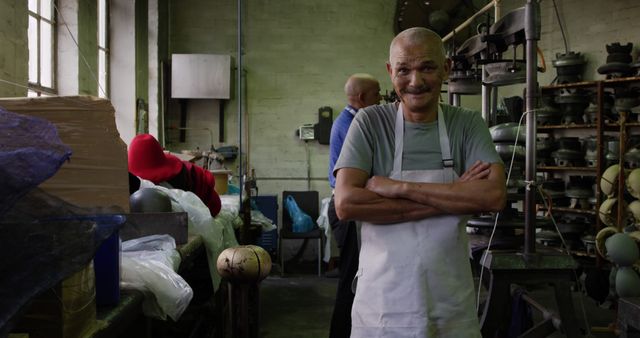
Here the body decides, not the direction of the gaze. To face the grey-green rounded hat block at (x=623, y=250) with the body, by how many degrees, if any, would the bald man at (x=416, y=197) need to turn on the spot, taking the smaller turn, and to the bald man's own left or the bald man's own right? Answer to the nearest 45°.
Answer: approximately 135° to the bald man's own left

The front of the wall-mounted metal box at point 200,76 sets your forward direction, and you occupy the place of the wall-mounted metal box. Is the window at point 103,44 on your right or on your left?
on your right

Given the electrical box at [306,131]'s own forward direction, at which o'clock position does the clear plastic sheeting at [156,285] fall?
The clear plastic sheeting is roughly at 12 o'clock from the electrical box.
